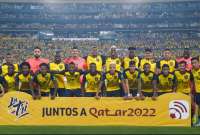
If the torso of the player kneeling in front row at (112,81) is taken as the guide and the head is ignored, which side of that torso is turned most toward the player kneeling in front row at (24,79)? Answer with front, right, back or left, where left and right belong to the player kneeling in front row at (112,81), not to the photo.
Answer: right

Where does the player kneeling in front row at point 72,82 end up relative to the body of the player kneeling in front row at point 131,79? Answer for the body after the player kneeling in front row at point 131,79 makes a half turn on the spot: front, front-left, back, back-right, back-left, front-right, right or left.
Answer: left

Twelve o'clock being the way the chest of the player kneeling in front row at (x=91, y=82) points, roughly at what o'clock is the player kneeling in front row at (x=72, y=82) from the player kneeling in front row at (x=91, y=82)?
the player kneeling in front row at (x=72, y=82) is roughly at 4 o'clock from the player kneeling in front row at (x=91, y=82).

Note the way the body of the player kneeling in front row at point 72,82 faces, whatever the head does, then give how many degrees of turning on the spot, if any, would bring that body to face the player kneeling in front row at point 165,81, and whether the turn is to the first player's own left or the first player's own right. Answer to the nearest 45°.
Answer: approximately 90° to the first player's own left

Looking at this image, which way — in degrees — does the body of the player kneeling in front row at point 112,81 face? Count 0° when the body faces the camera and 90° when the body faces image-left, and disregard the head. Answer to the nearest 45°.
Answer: approximately 0°

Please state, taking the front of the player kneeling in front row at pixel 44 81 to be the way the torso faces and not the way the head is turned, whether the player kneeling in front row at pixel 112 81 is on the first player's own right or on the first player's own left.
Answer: on the first player's own left

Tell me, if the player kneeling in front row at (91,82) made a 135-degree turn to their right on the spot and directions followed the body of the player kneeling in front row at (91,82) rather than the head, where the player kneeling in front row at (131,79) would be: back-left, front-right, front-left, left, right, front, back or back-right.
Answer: back-right

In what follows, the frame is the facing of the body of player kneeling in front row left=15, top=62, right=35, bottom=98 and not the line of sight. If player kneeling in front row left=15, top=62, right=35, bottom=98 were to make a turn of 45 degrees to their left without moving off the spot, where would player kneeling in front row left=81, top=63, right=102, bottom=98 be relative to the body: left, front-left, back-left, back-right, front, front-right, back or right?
front-left

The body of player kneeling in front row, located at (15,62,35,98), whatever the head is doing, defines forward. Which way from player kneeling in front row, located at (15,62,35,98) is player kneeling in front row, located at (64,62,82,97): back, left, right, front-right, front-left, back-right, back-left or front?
left

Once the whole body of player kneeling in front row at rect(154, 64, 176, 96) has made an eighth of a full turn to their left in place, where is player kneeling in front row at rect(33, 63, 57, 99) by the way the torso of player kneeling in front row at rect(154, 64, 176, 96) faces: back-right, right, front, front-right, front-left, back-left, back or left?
back-right
